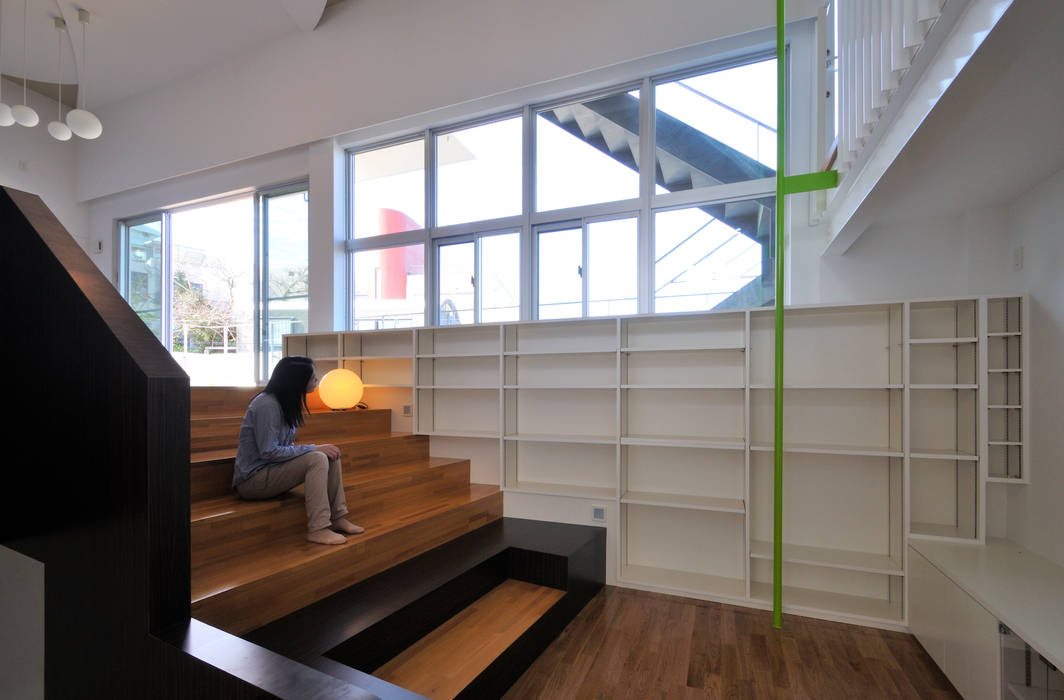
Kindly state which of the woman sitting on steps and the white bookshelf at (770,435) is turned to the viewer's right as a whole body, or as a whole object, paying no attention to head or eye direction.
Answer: the woman sitting on steps

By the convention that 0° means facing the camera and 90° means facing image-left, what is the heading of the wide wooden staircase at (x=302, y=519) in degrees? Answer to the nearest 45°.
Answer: approximately 315°

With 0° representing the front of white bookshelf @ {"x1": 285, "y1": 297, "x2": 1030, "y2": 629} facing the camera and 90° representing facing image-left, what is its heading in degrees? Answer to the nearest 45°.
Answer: approximately 0°

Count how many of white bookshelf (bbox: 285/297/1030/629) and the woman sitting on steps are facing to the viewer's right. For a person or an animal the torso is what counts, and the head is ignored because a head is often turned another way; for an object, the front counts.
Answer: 1

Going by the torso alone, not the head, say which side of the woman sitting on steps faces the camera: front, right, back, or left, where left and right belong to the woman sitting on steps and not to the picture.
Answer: right

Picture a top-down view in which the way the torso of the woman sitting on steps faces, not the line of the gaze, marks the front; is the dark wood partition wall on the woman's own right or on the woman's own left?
on the woman's own right

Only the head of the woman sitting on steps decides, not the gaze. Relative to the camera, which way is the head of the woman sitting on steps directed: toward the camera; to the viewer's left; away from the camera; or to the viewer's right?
to the viewer's right

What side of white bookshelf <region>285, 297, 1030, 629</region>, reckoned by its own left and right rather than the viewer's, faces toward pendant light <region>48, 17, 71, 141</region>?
right
